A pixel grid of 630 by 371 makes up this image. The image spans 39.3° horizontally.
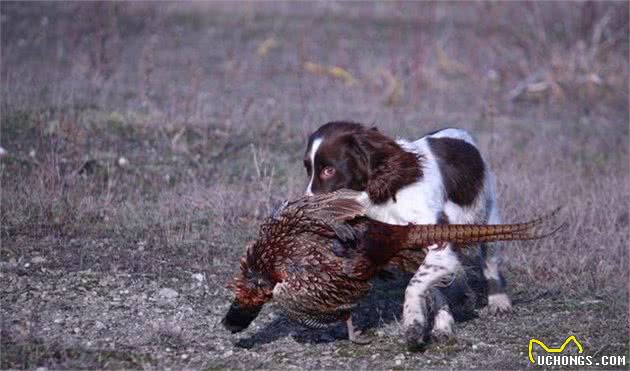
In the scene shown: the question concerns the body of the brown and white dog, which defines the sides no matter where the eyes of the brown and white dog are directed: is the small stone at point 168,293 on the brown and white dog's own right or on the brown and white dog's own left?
on the brown and white dog's own right

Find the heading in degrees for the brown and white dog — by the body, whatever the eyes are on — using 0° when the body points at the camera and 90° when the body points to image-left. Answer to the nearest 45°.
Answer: approximately 45°

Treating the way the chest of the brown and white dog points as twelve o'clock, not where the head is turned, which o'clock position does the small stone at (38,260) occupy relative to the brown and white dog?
The small stone is roughly at 2 o'clock from the brown and white dog.

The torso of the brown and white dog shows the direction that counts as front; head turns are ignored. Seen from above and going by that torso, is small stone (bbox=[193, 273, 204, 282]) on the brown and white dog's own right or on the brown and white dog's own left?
on the brown and white dog's own right
